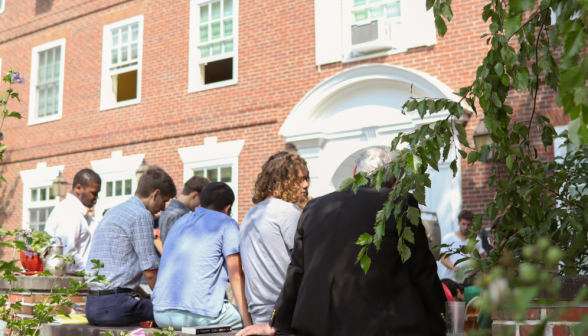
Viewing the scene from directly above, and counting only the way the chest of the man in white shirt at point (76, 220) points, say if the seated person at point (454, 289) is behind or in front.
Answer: in front

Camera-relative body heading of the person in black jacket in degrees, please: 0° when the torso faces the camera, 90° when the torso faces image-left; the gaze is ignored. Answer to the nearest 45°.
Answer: approximately 180°

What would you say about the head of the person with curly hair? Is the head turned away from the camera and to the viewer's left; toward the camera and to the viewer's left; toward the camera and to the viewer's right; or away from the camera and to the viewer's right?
away from the camera and to the viewer's right

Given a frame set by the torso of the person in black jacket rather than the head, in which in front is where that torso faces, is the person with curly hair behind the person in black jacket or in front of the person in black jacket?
in front

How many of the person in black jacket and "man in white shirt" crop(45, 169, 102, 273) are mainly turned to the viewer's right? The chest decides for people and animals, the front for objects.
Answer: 1

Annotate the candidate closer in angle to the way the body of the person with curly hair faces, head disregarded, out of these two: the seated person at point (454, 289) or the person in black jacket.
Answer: the seated person

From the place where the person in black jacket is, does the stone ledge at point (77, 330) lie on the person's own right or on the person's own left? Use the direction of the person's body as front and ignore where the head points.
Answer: on the person's own left

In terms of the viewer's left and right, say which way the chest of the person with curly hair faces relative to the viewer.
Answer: facing away from the viewer and to the right of the viewer

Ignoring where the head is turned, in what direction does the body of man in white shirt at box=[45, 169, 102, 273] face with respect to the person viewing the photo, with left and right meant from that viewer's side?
facing to the right of the viewer

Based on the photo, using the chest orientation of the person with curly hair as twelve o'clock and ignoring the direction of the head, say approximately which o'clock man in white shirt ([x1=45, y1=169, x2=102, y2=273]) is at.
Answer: The man in white shirt is roughly at 9 o'clock from the person with curly hair.

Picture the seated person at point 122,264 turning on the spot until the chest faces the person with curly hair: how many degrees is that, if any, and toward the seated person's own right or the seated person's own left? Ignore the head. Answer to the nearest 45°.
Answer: approximately 90° to the seated person's own right

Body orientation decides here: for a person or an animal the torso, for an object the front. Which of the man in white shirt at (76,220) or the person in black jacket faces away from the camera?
the person in black jacket

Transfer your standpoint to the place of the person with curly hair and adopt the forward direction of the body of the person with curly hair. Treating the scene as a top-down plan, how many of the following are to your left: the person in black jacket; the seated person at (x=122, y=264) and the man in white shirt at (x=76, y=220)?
2

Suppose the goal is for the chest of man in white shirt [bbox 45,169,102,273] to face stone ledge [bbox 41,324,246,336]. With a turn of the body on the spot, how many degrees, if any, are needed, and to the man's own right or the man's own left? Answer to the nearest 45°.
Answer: approximately 90° to the man's own right
